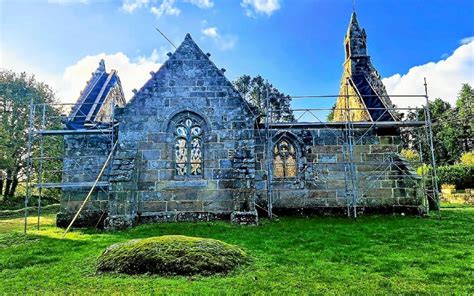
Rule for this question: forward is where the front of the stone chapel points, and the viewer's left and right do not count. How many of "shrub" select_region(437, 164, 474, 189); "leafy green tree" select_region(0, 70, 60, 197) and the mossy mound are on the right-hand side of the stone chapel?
1

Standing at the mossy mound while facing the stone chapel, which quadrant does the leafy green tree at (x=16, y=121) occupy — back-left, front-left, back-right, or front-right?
front-left

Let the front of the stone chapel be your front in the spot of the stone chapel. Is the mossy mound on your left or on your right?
on your right

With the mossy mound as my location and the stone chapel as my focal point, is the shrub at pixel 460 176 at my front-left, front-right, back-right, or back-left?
front-right

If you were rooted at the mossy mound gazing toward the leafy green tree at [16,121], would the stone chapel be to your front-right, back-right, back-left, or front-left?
front-right

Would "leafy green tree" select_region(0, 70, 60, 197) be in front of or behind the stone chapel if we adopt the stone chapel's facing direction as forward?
behind
